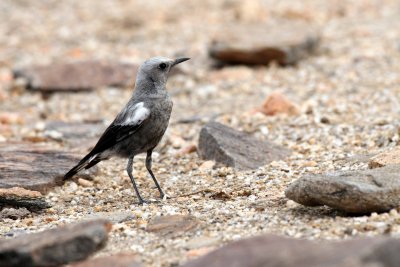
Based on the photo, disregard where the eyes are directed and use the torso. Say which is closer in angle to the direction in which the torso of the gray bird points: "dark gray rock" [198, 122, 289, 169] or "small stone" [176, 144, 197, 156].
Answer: the dark gray rock

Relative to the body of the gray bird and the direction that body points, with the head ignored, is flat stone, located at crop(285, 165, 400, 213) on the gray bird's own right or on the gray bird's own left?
on the gray bird's own right

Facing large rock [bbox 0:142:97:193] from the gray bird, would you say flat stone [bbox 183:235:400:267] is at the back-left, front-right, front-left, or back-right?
back-left

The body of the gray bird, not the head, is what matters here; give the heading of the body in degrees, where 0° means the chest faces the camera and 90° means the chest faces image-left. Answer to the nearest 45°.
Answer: approximately 270°

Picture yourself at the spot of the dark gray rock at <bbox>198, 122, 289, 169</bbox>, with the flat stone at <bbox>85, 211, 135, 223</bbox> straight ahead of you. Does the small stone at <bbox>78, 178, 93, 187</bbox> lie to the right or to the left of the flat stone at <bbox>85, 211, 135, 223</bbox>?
right
